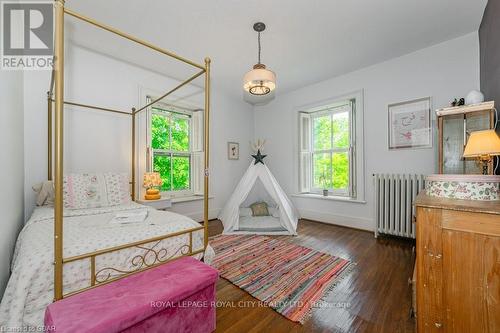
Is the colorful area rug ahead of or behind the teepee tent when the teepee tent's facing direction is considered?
ahead

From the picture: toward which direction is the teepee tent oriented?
toward the camera

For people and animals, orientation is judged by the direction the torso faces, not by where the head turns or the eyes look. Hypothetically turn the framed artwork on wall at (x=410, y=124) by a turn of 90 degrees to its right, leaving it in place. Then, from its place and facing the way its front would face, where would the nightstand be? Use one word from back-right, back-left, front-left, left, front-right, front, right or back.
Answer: left

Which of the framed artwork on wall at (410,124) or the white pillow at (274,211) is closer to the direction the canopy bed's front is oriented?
the framed artwork on wall

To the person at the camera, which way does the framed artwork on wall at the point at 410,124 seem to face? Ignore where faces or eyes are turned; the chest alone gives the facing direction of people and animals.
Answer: facing the viewer and to the left of the viewer

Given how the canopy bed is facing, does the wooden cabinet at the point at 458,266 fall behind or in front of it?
in front

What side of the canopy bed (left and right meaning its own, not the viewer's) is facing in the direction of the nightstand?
left

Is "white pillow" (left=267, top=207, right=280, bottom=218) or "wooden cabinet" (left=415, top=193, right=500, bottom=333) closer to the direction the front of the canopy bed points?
the wooden cabinet

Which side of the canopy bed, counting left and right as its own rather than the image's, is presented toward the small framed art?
left

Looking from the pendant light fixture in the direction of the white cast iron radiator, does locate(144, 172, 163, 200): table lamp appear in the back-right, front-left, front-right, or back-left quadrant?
back-left

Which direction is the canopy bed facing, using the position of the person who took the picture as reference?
facing the viewer and to the right of the viewer

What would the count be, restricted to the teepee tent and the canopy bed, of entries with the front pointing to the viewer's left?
0
